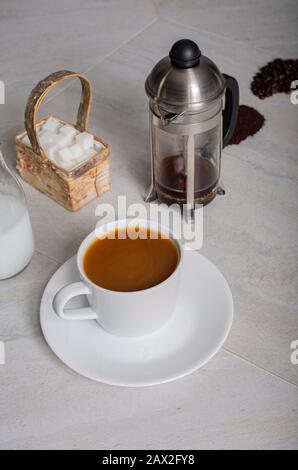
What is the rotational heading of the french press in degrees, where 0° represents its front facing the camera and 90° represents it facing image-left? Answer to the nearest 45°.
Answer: approximately 45°
